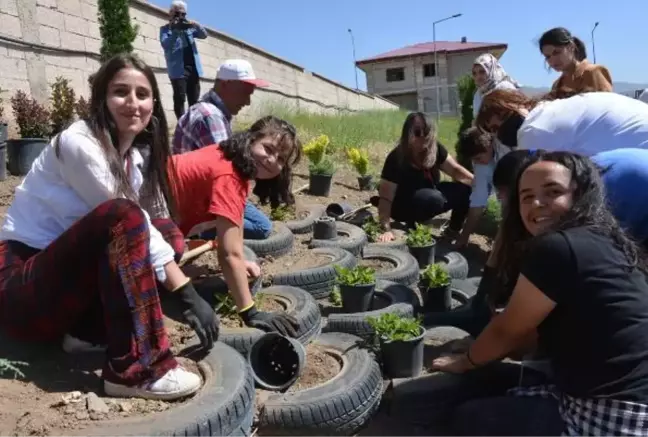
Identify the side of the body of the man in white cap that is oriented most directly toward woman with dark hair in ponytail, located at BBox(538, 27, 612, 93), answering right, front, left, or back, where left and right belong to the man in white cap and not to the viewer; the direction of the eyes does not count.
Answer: front

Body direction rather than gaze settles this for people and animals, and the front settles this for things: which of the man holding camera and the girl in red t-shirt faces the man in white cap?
the man holding camera

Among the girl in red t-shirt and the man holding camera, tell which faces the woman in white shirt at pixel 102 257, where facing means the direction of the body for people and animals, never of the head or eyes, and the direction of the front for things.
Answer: the man holding camera

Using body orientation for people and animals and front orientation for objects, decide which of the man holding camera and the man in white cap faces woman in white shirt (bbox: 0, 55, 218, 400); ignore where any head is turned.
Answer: the man holding camera

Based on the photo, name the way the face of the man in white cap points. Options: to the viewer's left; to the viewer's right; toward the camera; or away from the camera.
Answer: to the viewer's right

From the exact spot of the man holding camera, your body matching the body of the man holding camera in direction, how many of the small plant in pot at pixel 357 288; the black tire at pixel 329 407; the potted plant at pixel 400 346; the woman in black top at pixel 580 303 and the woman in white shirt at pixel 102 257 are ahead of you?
5

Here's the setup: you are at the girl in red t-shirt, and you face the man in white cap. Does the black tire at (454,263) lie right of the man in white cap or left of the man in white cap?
right

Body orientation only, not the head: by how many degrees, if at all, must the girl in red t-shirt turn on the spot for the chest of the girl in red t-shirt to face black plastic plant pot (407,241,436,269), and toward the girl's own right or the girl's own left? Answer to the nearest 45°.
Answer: approximately 45° to the girl's own left

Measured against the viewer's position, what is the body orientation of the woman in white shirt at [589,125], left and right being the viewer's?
facing to the left of the viewer

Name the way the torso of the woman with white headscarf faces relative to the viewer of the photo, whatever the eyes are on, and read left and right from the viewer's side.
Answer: facing the viewer and to the left of the viewer

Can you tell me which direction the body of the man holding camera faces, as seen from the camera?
toward the camera

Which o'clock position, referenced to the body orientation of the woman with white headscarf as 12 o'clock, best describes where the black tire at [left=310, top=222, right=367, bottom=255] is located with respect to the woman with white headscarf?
The black tire is roughly at 12 o'clock from the woman with white headscarf.

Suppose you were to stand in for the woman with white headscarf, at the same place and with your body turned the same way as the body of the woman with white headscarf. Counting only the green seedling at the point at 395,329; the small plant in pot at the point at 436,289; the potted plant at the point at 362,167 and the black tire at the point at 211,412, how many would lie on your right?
1

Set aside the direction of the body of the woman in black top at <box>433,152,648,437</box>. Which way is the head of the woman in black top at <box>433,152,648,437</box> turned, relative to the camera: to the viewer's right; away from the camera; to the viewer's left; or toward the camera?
toward the camera

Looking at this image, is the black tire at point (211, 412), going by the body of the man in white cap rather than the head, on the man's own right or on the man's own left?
on the man's own right

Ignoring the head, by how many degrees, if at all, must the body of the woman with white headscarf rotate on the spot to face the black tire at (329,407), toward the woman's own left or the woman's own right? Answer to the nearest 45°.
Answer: approximately 45° to the woman's own left

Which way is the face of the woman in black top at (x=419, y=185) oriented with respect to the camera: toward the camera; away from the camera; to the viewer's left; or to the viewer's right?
toward the camera

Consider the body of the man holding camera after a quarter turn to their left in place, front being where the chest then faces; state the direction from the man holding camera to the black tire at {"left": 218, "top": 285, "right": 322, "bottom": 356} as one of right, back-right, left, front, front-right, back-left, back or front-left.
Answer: right

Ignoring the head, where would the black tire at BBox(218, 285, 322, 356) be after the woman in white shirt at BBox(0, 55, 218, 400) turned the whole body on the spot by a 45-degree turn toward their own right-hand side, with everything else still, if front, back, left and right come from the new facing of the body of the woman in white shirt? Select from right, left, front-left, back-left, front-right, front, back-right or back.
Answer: left
